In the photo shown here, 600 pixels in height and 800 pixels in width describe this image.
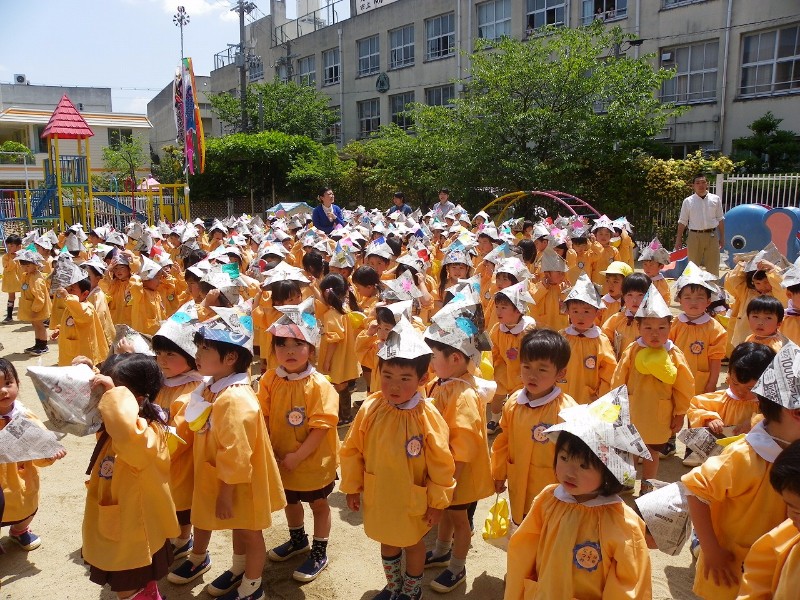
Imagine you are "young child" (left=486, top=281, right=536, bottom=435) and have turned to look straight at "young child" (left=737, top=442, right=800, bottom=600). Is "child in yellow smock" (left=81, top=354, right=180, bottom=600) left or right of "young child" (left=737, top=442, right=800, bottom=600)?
right

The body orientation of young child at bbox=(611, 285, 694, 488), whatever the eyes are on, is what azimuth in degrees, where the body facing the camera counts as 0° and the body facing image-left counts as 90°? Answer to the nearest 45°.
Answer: approximately 0°

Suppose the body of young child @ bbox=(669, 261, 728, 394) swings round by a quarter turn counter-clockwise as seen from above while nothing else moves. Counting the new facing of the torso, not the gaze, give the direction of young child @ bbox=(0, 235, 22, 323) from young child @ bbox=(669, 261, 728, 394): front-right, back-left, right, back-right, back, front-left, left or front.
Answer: back

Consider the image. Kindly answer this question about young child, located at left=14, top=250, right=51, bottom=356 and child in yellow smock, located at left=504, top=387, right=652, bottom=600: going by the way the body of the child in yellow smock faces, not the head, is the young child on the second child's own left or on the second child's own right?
on the second child's own right

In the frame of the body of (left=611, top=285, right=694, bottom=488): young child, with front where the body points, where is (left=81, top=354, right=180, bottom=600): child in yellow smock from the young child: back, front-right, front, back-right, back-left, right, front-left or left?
front-right

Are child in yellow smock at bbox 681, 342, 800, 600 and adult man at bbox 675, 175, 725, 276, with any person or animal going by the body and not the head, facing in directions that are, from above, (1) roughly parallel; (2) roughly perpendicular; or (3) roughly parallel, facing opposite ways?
roughly perpendicular
